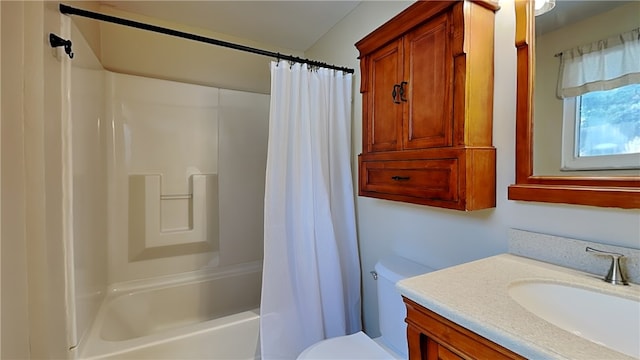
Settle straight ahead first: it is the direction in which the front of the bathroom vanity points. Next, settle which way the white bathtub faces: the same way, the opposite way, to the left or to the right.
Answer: to the left

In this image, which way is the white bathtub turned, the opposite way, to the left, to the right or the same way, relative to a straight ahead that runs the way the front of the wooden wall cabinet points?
to the left

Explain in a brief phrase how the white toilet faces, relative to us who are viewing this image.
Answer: facing the viewer and to the left of the viewer

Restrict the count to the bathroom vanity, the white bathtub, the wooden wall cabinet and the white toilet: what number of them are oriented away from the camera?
0

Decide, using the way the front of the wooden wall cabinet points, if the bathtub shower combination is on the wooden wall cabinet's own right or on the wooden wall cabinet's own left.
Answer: on the wooden wall cabinet's own right

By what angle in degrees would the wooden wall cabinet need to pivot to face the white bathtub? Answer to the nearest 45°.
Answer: approximately 45° to its right

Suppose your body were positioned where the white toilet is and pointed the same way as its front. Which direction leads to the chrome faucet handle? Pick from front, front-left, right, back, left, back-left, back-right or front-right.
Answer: left

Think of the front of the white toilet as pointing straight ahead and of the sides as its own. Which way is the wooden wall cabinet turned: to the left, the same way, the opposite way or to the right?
the same way

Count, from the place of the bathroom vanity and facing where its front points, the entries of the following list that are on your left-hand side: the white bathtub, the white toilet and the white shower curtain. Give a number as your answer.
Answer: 0

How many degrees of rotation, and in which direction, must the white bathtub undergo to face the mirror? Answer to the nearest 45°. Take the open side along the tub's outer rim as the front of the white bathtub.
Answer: approximately 45° to its left
